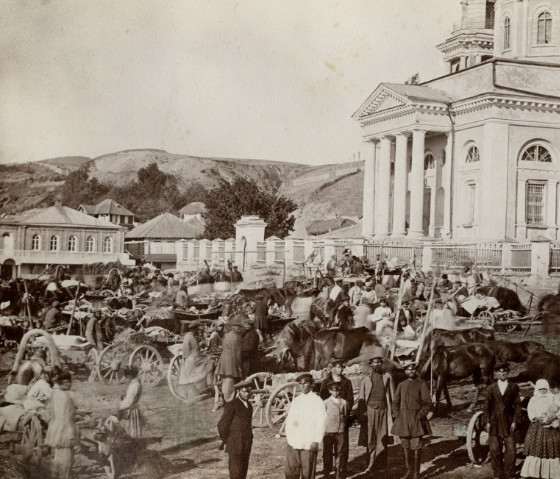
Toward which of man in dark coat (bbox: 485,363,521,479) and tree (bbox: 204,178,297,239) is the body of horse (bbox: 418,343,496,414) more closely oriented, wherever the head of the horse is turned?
the tree

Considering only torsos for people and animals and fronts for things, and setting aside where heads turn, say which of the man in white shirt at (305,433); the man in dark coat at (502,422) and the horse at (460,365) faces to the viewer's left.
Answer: the horse

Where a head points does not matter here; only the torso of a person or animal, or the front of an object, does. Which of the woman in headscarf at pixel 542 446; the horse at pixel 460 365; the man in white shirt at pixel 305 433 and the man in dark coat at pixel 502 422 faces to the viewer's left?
the horse

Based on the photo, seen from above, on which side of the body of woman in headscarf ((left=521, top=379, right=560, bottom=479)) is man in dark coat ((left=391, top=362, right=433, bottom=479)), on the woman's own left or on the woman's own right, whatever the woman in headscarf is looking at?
on the woman's own right

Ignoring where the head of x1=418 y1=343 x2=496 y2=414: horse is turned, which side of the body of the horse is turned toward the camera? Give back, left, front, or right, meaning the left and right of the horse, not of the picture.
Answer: left

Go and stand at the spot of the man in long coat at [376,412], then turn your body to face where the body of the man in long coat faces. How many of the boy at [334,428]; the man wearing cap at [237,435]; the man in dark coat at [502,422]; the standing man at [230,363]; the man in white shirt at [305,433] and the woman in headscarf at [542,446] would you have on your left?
2

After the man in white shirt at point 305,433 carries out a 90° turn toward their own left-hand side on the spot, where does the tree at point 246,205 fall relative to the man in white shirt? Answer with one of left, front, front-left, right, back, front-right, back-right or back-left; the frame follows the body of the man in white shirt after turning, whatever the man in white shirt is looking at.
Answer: left

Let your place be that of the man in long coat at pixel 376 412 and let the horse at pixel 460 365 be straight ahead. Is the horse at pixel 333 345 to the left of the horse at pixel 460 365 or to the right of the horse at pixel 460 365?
left

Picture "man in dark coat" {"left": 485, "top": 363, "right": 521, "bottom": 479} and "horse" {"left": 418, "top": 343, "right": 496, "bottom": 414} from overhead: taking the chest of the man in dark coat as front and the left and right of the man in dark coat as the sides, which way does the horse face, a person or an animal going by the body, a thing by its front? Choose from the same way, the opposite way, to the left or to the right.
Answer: to the right

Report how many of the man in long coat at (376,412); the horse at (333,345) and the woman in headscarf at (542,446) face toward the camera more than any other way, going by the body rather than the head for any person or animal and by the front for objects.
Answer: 2
